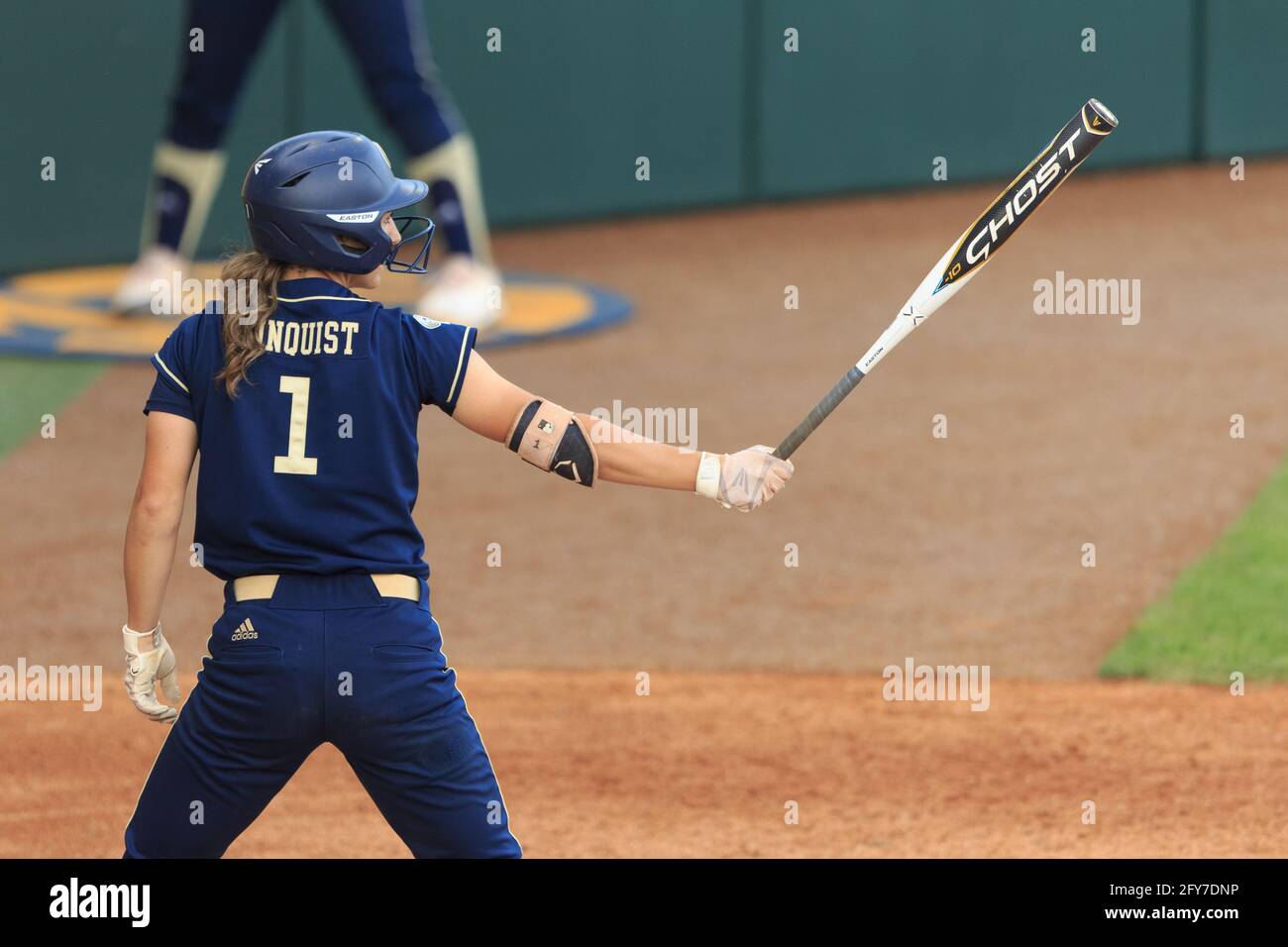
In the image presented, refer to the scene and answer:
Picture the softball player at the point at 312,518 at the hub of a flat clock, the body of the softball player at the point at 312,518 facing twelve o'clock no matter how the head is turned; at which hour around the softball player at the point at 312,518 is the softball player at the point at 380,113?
the softball player at the point at 380,113 is roughly at 12 o'clock from the softball player at the point at 312,518.

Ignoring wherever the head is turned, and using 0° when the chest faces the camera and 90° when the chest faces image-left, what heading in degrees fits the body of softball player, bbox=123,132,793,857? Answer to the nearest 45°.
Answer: approximately 180°
